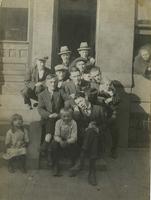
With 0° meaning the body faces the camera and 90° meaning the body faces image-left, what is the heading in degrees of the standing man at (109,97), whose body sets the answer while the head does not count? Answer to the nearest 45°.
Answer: approximately 45°

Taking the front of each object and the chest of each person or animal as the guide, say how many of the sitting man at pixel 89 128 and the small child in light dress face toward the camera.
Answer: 2

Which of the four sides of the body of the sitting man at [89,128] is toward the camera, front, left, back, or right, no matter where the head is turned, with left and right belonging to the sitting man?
front
